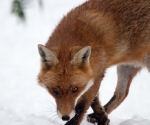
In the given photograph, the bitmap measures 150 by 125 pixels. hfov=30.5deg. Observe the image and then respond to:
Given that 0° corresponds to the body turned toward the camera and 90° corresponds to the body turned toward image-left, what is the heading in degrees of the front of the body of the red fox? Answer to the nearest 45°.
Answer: approximately 45°
